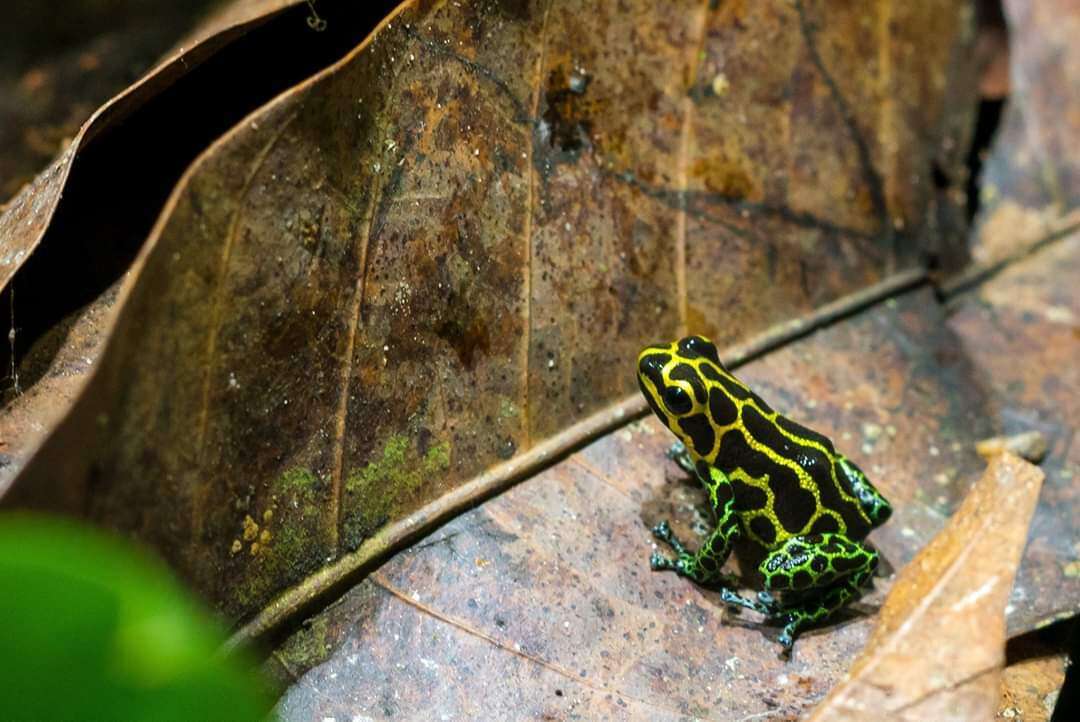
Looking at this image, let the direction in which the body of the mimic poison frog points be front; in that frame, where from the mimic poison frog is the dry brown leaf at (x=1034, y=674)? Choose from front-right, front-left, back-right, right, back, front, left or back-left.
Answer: back

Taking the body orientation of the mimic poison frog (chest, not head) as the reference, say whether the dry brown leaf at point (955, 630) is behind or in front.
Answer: behind

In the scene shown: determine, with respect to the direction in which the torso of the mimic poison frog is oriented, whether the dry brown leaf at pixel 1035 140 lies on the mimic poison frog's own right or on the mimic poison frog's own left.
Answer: on the mimic poison frog's own right

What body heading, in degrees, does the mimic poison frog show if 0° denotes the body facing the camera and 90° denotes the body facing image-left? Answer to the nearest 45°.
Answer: approximately 135°
